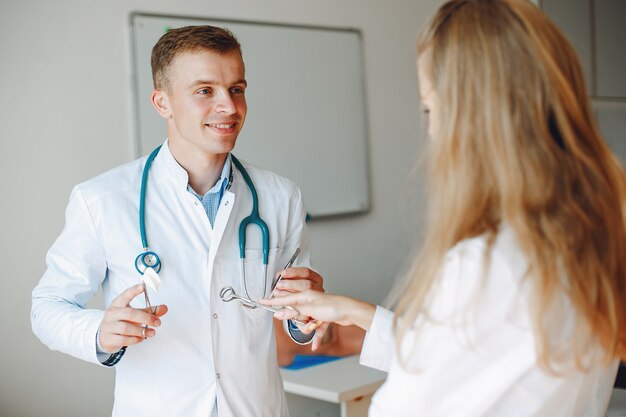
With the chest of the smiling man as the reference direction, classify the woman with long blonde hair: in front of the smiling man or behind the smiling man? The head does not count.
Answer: in front

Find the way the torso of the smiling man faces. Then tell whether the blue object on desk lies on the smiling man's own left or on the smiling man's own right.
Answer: on the smiling man's own left

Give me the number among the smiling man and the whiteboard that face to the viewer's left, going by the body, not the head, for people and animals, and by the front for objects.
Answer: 0

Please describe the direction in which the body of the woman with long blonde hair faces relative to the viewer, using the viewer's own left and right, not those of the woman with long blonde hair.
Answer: facing away from the viewer and to the left of the viewer

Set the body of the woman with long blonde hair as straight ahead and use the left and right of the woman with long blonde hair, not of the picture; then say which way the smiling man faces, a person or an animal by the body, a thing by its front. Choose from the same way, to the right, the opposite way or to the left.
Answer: the opposite way

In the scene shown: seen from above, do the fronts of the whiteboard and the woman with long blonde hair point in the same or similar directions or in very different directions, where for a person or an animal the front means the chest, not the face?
very different directions

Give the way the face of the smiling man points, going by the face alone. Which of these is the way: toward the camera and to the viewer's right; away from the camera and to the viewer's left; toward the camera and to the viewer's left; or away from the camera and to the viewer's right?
toward the camera and to the viewer's right

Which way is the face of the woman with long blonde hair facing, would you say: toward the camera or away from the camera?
away from the camera

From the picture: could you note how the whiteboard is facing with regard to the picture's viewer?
facing the viewer and to the right of the viewer

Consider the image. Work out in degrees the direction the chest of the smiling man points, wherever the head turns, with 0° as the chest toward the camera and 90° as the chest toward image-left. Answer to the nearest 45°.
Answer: approximately 315°

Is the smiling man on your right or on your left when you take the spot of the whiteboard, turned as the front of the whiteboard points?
on your right

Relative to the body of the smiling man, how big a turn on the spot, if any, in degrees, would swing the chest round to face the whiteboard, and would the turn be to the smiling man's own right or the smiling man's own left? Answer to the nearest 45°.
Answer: approximately 135° to the smiling man's own left

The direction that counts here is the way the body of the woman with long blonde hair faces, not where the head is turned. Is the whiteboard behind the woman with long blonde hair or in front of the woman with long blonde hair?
in front
